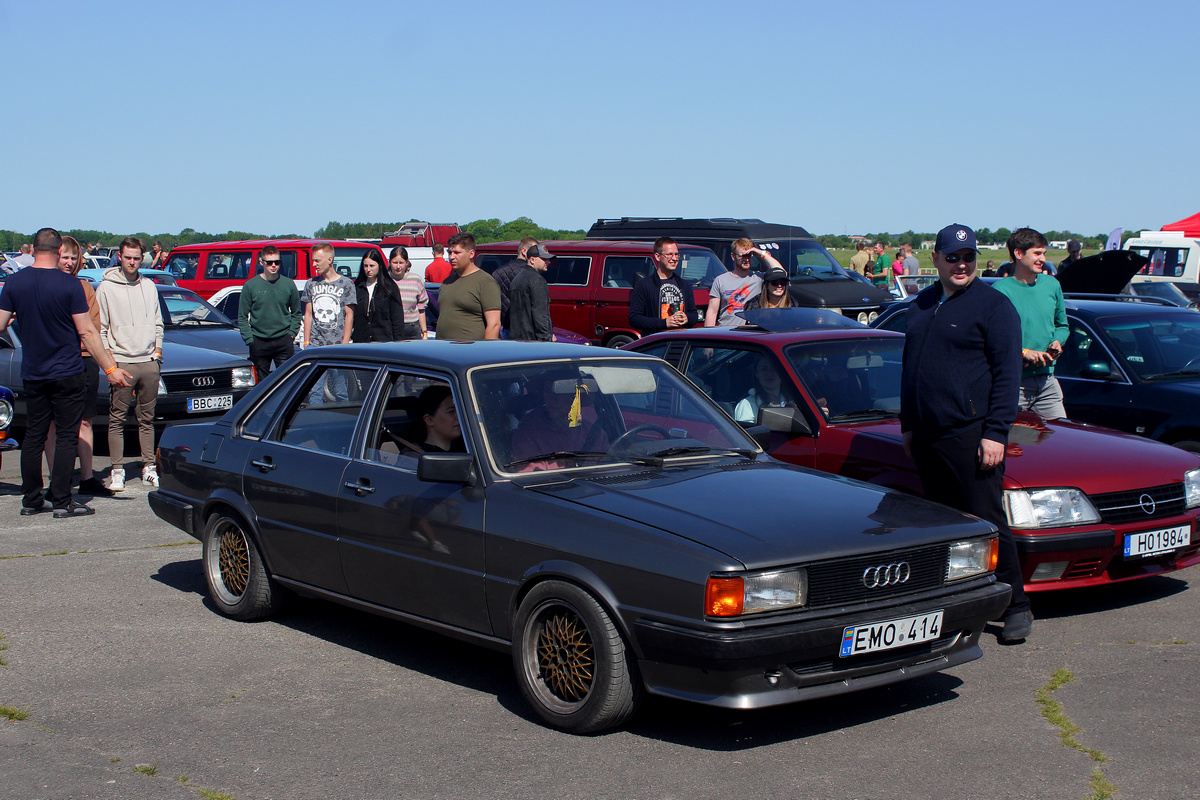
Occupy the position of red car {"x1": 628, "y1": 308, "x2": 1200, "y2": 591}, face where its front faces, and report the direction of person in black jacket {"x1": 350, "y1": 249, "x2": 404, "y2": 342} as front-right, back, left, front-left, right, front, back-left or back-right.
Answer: back

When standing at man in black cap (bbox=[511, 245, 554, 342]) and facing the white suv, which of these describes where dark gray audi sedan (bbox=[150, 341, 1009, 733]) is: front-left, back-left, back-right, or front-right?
back-right

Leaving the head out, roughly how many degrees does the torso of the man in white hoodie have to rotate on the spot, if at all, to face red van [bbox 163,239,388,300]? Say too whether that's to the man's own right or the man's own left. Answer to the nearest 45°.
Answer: approximately 180°

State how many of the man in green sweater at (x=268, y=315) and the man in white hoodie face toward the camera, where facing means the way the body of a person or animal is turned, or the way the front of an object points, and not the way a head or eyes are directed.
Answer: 2

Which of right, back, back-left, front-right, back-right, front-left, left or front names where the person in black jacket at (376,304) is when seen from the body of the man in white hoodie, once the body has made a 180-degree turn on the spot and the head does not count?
front-right
